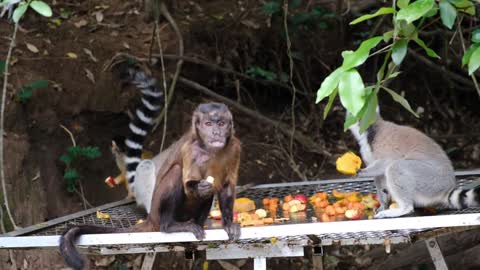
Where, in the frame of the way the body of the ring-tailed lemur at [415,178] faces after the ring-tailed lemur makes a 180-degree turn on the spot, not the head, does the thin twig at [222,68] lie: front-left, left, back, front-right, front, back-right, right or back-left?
back-left

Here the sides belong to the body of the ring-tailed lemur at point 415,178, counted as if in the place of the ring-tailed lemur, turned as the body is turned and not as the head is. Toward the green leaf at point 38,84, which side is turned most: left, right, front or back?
front

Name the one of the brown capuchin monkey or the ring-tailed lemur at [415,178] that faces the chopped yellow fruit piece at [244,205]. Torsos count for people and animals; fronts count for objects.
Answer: the ring-tailed lemur

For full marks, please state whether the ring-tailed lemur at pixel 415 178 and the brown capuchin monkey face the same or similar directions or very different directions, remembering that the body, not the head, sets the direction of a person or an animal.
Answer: very different directions

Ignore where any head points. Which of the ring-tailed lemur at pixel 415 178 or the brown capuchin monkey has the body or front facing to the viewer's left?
the ring-tailed lemur

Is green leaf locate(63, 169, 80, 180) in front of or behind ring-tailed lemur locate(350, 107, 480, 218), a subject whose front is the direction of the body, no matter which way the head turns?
in front

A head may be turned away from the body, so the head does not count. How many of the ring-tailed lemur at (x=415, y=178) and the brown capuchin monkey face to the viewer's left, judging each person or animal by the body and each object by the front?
1

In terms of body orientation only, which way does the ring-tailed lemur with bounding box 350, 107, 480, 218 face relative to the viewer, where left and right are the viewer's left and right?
facing to the left of the viewer

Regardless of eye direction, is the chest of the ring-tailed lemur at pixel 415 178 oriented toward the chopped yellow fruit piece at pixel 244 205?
yes
